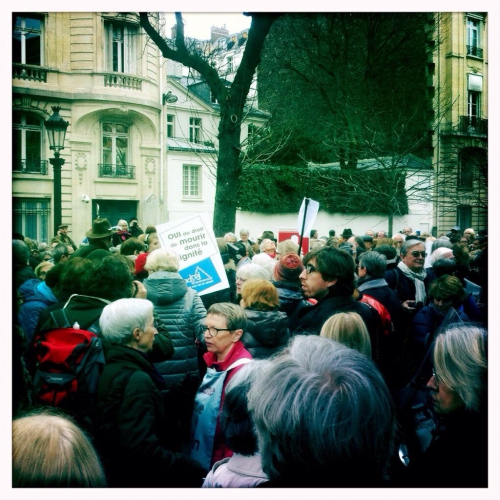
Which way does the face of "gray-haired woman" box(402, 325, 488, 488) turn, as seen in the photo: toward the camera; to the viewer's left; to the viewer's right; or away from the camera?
to the viewer's left

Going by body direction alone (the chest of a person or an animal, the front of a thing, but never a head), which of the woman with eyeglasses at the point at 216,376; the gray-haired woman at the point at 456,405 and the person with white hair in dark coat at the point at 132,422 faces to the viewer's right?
the person with white hair in dark coat at the point at 132,422

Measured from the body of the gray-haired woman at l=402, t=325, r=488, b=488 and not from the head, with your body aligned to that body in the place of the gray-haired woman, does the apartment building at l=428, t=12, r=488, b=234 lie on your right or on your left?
on your right

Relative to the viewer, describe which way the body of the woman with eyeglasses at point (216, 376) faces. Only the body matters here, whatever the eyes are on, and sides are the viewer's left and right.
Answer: facing the viewer and to the left of the viewer

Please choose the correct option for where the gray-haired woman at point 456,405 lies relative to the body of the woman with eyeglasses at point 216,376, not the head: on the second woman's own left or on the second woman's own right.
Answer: on the second woman's own left

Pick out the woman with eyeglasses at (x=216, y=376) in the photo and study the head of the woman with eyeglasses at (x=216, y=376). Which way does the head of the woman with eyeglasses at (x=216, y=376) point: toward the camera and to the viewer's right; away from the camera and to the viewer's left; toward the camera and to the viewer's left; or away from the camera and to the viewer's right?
toward the camera and to the viewer's left

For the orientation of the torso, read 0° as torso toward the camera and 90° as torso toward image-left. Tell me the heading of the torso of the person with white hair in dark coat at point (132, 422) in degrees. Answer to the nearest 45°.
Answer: approximately 270°

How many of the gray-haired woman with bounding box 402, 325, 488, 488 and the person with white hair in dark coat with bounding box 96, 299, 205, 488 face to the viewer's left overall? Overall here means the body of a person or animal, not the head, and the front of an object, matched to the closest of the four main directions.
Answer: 1

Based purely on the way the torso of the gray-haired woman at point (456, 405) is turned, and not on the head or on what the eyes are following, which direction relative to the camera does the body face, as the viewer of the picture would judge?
to the viewer's left

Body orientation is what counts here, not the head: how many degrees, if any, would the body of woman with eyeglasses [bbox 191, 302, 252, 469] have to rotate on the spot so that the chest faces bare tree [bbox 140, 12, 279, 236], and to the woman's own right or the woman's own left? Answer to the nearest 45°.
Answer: approximately 135° to the woman's own right

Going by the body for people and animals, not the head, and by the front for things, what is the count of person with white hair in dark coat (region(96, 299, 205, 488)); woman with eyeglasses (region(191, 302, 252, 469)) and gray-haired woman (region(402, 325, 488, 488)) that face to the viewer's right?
1
